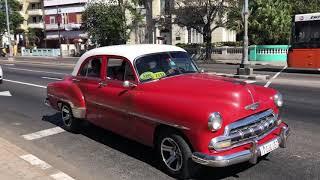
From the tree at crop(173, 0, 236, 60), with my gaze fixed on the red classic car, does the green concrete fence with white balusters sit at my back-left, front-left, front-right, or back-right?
front-left

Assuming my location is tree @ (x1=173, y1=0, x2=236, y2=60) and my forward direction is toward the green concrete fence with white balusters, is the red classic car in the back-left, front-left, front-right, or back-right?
front-right

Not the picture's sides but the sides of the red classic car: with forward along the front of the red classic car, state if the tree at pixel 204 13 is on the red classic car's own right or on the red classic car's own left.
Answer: on the red classic car's own left

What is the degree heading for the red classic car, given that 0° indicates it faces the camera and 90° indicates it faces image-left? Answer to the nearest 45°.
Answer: approximately 315°

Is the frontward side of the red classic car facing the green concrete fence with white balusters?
no
